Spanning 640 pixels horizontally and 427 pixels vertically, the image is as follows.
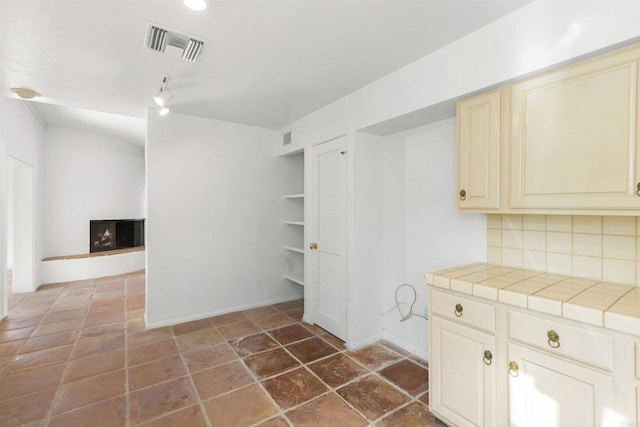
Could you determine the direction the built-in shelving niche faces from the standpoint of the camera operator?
facing the viewer and to the left of the viewer

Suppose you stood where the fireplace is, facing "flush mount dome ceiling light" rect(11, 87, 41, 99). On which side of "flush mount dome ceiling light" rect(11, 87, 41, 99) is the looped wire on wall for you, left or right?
left

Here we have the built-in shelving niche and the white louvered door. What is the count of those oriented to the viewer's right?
0

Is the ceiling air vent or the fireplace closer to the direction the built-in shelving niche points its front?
the ceiling air vent

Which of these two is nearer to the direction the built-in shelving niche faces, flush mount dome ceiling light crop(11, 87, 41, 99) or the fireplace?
the flush mount dome ceiling light

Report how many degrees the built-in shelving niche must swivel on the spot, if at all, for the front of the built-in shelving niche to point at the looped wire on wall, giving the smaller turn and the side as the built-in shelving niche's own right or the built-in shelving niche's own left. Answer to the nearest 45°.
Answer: approximately 90° to the built-in shelving niche's own left

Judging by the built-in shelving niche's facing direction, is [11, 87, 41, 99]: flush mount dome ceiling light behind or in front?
in front

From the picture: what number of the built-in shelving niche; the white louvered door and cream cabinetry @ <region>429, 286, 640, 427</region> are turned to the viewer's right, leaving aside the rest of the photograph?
0

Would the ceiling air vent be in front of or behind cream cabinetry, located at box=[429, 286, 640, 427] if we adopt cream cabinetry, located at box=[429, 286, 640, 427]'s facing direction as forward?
in front

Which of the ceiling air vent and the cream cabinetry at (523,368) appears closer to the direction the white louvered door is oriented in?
the ceiling air vent

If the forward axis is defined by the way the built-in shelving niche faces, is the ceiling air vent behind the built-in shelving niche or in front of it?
in front

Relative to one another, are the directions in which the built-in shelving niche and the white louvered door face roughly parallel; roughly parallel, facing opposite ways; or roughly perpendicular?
roughly parallel

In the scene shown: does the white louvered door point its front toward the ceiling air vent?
yes
